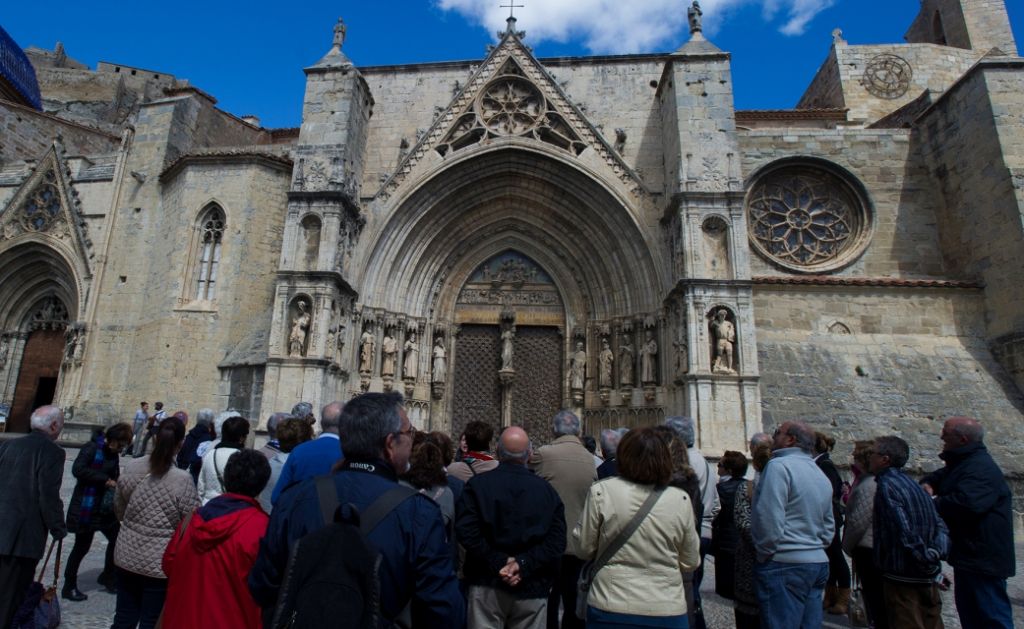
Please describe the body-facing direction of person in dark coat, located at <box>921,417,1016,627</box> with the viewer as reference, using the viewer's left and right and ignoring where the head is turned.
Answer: facing to the left of the viewer

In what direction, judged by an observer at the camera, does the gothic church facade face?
facing the viewer

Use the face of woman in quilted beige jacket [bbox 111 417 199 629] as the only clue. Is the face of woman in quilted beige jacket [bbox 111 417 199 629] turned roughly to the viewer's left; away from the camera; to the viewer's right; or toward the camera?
away from the camera

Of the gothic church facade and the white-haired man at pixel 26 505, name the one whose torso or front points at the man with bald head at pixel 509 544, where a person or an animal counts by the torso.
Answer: the gothic church facade

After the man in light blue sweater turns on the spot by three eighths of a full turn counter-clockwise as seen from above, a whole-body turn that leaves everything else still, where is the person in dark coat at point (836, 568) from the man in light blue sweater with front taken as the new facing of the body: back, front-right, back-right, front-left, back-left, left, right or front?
back

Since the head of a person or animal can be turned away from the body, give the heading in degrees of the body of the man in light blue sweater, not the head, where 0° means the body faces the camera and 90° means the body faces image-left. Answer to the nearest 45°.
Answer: approximately 135°

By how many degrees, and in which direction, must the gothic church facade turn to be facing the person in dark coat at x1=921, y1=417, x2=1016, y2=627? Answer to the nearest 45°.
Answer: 0° — it already faces them

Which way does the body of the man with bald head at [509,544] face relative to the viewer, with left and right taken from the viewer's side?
facing away from the viewer

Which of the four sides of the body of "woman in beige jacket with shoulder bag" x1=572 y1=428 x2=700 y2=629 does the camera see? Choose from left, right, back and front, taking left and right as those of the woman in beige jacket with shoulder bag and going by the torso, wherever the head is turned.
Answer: back

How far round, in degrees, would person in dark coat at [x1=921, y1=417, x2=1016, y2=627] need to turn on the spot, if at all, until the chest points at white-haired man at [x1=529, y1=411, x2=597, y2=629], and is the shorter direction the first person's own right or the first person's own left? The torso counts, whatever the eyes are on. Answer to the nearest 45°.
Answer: approximately 45° to the first person's own left

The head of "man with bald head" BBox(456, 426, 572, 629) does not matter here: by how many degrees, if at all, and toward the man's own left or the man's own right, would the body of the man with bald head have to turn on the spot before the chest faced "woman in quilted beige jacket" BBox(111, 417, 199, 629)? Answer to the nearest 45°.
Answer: approximately 90° to the man's own left

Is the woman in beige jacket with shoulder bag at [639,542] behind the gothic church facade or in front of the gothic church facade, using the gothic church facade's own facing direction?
in front

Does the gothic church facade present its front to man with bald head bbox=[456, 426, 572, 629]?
yes

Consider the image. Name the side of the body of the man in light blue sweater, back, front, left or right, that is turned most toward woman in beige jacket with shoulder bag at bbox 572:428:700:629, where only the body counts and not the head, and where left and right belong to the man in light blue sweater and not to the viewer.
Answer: left

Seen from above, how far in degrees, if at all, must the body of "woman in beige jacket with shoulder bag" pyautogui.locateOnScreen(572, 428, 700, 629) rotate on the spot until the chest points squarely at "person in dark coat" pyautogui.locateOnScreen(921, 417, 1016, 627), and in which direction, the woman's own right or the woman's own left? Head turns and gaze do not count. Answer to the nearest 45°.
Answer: approximately 45° to the woman's own right

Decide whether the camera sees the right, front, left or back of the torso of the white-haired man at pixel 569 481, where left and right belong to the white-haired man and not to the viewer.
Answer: back

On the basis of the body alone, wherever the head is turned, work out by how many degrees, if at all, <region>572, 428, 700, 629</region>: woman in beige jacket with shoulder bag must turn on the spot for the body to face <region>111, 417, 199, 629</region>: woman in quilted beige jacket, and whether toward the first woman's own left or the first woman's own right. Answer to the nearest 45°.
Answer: approximately 90° to the first woman's own left

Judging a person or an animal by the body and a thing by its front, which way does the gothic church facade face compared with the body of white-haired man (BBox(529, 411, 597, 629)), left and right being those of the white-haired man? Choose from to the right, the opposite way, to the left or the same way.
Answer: the opposite way
